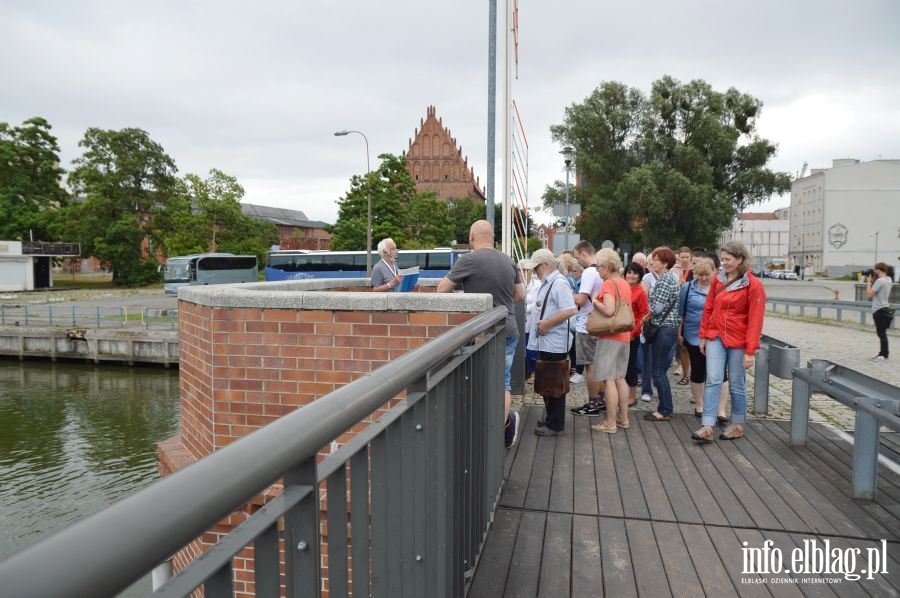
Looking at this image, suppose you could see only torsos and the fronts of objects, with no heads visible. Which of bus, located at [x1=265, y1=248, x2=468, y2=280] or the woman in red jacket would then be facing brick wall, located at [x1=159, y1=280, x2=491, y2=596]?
the woman in red jacket

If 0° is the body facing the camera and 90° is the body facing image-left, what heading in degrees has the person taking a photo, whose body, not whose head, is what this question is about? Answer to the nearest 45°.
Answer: approximately 90°

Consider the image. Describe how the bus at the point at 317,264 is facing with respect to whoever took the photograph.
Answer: facing to the left of the viewer

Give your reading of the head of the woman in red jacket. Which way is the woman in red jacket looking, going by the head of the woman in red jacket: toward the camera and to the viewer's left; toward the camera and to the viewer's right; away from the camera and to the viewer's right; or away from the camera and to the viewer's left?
toward the camera and to the viewer's left

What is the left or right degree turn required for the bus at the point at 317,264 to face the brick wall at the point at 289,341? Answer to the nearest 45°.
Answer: approximately 90° to its left

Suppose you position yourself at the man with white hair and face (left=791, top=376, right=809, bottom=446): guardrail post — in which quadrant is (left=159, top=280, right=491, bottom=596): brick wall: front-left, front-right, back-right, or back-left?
front-right

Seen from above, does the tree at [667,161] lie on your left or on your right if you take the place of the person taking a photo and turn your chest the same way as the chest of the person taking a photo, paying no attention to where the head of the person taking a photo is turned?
on your right

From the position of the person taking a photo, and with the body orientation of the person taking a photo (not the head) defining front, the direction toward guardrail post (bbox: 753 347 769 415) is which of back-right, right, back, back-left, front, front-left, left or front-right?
left

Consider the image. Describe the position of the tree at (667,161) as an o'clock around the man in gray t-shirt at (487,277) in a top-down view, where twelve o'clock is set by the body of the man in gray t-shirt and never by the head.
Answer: The tree is roughly at 2 o'clock from the man in gray t-shirt.

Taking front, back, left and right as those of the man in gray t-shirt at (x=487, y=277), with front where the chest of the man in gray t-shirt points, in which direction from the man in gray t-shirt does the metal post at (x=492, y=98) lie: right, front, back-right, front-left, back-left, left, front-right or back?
front-right

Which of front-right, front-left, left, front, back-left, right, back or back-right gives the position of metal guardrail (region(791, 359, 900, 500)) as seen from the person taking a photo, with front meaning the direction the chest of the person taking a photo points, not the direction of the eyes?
left
